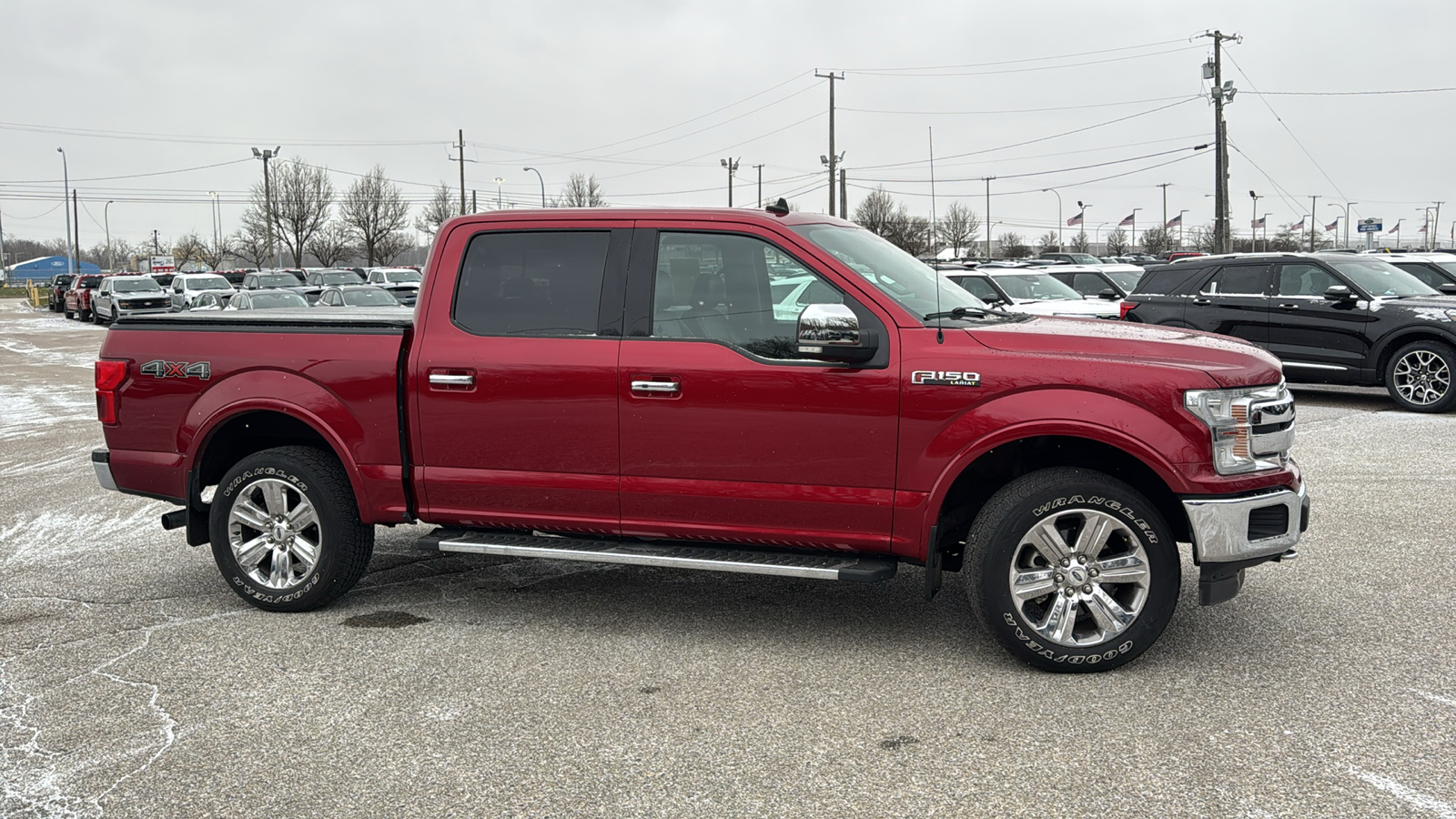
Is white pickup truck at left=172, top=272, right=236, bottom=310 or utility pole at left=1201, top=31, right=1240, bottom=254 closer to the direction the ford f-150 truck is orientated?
the utility pole

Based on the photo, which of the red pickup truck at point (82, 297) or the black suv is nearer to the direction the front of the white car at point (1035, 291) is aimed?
the black suv

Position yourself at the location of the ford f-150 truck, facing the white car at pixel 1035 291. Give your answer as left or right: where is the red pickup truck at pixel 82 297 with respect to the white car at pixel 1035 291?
left

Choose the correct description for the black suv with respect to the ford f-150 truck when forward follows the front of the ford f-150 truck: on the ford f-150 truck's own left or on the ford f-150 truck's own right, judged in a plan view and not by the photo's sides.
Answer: on the ford f-150 truck's own left

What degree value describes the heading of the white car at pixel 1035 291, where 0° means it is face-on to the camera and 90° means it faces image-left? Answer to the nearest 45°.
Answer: approximately 315°

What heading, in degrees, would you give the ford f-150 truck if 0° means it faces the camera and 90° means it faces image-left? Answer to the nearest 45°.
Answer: approximately 270°
